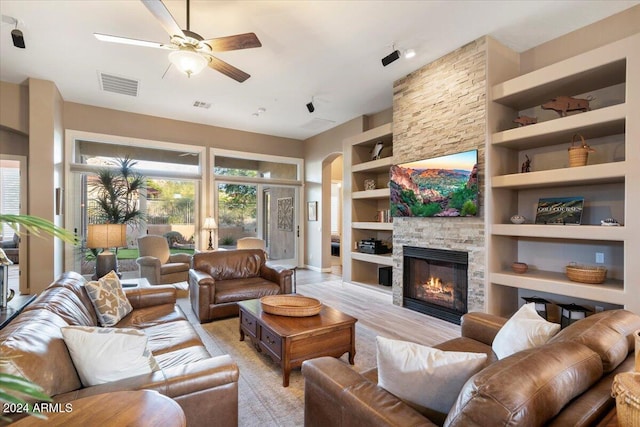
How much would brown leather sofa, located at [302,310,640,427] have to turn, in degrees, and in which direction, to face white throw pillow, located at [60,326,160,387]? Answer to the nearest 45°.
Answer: approximately 45° to its left

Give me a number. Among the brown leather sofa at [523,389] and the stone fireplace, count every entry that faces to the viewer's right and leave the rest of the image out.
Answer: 0

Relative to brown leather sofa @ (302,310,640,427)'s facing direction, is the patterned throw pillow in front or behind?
in front

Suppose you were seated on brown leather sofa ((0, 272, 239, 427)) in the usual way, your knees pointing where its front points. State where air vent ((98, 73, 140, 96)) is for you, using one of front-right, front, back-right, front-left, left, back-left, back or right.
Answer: left

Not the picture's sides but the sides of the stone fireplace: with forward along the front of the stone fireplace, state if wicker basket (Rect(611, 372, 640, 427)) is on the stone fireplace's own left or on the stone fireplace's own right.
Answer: on the stone fireplace's own left

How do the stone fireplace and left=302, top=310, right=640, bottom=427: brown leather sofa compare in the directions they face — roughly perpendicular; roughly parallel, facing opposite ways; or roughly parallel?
roughly perpendicular

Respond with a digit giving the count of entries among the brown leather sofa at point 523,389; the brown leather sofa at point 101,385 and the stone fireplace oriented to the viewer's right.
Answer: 1

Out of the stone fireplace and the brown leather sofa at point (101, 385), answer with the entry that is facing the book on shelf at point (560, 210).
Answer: the brown leather sofa

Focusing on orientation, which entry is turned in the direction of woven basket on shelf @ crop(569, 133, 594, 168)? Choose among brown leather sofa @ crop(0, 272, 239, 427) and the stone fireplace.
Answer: the brown leather sofa

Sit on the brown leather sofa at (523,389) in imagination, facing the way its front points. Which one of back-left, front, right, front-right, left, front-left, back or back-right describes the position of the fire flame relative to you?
front-right

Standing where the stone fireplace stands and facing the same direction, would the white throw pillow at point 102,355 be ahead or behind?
ahead

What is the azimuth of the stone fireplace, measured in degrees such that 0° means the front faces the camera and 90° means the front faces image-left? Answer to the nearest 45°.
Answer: approximately 45°

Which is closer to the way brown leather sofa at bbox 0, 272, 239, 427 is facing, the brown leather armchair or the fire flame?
the fire flame

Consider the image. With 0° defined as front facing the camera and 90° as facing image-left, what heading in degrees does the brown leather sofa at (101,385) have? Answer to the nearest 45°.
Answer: approximately 270°

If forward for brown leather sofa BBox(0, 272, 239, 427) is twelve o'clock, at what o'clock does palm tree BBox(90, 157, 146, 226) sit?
The palm tree is roughly at 9 o'clock from the brown leather sofa.
